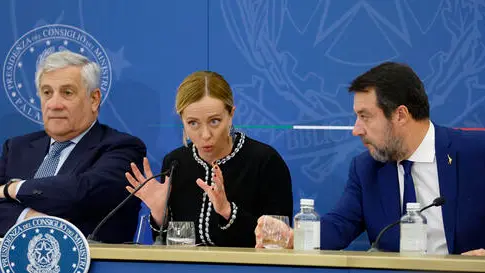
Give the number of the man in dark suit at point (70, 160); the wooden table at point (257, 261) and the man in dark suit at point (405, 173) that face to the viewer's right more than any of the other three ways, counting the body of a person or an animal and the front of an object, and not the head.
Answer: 0

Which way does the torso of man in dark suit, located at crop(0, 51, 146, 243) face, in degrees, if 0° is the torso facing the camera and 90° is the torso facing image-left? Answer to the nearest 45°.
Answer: approximately 45°

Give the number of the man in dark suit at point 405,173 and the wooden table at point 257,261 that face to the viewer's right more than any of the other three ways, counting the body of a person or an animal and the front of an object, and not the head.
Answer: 0

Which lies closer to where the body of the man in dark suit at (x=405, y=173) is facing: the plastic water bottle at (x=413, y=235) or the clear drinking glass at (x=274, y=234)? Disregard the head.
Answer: the clear drinking glass

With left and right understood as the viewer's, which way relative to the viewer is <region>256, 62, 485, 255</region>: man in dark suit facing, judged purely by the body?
facing the viewer and to the left of the viewer

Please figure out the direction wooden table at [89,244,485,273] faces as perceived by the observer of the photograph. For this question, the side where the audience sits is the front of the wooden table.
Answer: facing the viewer

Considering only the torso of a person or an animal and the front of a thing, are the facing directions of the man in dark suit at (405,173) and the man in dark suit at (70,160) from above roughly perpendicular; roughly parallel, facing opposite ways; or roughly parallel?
roughly parallel

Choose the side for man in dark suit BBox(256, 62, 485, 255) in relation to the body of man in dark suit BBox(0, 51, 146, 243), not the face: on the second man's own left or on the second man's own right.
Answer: on the second man's own left

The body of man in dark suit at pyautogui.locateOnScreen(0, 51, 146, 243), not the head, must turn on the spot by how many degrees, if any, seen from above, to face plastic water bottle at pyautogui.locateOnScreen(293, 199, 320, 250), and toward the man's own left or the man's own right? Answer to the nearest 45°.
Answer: approximately 90° to the man's own left

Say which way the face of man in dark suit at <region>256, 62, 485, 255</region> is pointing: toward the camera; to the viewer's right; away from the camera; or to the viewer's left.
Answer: to the viewer's left

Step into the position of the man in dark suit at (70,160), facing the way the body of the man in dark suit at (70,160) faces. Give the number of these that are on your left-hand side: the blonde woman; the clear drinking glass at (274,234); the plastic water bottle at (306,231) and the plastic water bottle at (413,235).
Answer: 4

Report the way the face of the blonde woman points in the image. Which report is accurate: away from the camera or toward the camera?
toward the camera

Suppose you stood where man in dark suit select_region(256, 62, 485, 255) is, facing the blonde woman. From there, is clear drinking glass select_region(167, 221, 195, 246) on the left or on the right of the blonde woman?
left

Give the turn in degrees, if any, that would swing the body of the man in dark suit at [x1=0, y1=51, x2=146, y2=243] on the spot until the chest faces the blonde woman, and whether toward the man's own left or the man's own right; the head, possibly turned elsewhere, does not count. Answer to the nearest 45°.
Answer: approximately 90° to the man's own left

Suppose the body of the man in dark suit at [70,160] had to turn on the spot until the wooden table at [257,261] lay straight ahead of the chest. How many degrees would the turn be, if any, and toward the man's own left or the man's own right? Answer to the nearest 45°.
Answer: approximately 45° to the man's own left

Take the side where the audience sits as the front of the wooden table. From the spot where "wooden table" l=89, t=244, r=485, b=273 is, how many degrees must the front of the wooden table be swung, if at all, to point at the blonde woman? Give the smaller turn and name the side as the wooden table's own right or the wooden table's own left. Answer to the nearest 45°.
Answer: approximately 180°
